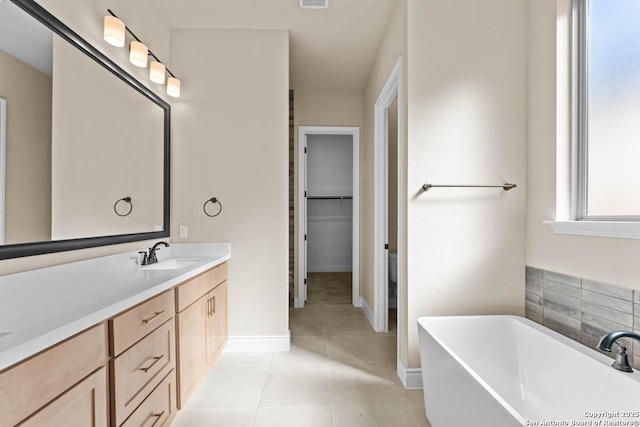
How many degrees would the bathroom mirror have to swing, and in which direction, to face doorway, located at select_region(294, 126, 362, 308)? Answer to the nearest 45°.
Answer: approximately 90° to its left

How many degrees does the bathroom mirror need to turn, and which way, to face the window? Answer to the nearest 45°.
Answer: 0° — it already faces it

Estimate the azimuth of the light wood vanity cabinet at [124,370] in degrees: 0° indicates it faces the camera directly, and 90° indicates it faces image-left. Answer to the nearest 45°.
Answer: approximately 315°

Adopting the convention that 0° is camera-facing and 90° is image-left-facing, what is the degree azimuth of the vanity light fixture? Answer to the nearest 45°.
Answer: approximately 315°

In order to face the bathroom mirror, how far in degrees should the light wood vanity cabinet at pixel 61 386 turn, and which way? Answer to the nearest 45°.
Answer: approximately 135° to its left

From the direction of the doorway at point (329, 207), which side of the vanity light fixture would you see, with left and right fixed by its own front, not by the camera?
left
